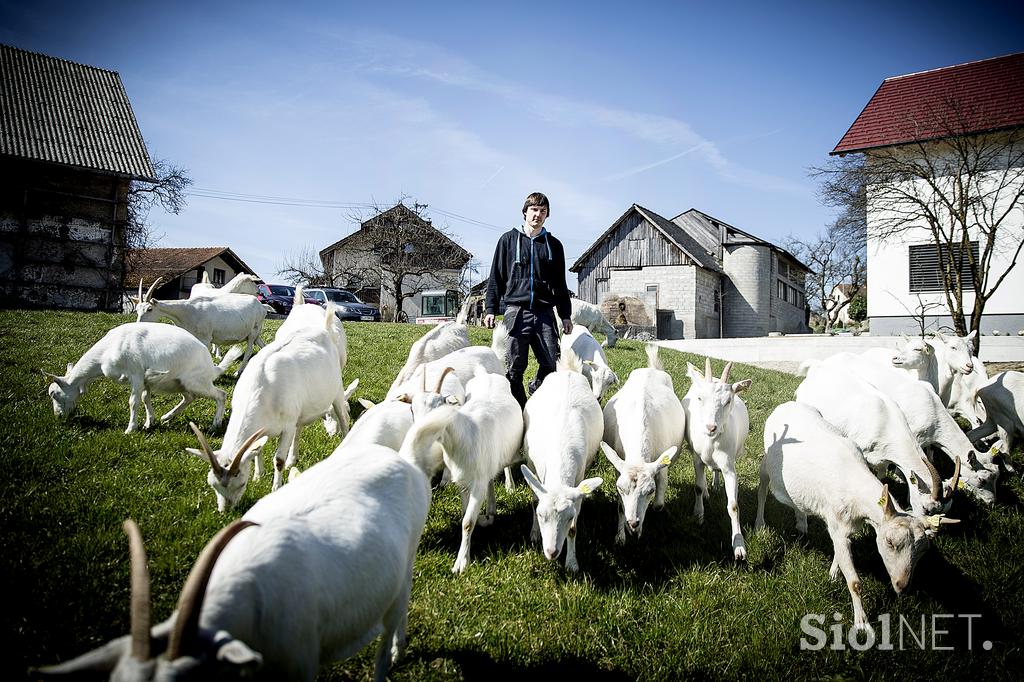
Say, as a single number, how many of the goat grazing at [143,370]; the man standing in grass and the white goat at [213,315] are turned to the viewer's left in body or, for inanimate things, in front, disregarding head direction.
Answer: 2

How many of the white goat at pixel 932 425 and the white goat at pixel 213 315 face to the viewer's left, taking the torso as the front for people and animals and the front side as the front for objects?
1

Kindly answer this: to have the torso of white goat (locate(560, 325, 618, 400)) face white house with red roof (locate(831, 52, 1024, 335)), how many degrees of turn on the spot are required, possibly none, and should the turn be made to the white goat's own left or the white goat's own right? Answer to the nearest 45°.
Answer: approximately 90° to the white goat's own left

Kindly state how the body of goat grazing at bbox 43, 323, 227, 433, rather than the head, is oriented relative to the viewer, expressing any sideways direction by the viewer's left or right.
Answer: facing to the left of the viewer

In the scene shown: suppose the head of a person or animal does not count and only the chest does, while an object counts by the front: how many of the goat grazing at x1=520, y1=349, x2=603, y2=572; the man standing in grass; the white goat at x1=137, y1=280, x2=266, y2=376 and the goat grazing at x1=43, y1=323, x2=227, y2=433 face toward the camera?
2

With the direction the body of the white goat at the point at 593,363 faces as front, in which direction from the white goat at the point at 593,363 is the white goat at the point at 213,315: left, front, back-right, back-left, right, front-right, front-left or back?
back-right

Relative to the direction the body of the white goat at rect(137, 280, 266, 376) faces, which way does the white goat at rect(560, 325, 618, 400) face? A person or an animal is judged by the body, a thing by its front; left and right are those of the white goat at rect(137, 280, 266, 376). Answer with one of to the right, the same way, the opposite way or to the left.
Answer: to the left
